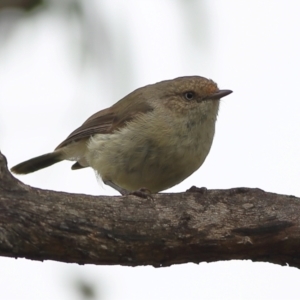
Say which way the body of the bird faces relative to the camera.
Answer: to the viewer's right
